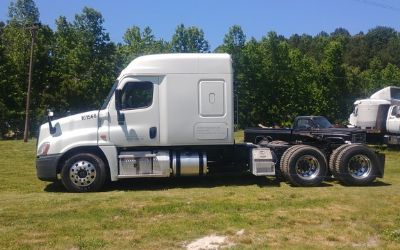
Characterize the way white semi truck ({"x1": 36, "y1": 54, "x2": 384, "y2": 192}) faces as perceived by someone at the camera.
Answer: facing to the left of the viewer

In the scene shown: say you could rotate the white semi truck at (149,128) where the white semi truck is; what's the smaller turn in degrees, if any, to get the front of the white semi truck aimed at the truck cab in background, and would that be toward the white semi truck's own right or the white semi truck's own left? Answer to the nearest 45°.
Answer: approximately 135° to the white semi truck's own right
